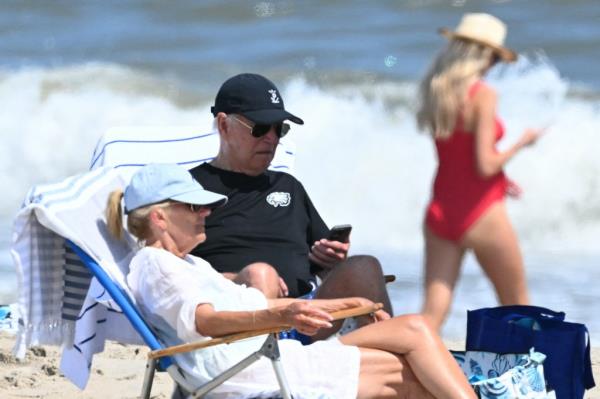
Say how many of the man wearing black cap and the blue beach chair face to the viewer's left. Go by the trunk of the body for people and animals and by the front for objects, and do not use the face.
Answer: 0

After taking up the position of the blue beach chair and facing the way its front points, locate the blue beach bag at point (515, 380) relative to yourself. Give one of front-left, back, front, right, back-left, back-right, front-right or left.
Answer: front

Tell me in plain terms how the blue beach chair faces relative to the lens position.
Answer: facing to the right of the viewer

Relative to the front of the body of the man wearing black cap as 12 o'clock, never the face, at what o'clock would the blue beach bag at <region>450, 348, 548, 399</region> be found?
The blue beach bag is roughly at 12 o'clock from the man wearing black cap.

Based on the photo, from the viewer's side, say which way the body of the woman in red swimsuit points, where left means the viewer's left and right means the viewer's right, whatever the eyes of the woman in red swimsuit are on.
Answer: facing away from the viewer and to the right of the viewer

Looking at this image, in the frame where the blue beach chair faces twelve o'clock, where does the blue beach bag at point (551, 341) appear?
The blue beach bag is roughly at 12 o'clock from the blue beach chair.

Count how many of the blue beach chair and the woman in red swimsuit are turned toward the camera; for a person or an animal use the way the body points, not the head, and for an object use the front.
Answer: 0

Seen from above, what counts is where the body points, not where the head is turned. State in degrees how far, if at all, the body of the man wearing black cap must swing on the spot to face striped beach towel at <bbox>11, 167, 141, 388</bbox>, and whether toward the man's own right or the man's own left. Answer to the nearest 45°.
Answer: approximately 90° to the man's own right

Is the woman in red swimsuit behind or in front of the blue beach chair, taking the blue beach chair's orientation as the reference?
in front

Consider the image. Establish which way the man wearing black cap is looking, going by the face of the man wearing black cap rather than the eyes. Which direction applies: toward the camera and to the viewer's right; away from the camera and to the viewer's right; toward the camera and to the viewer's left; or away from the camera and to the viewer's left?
toward the camera and to the viewer's right
